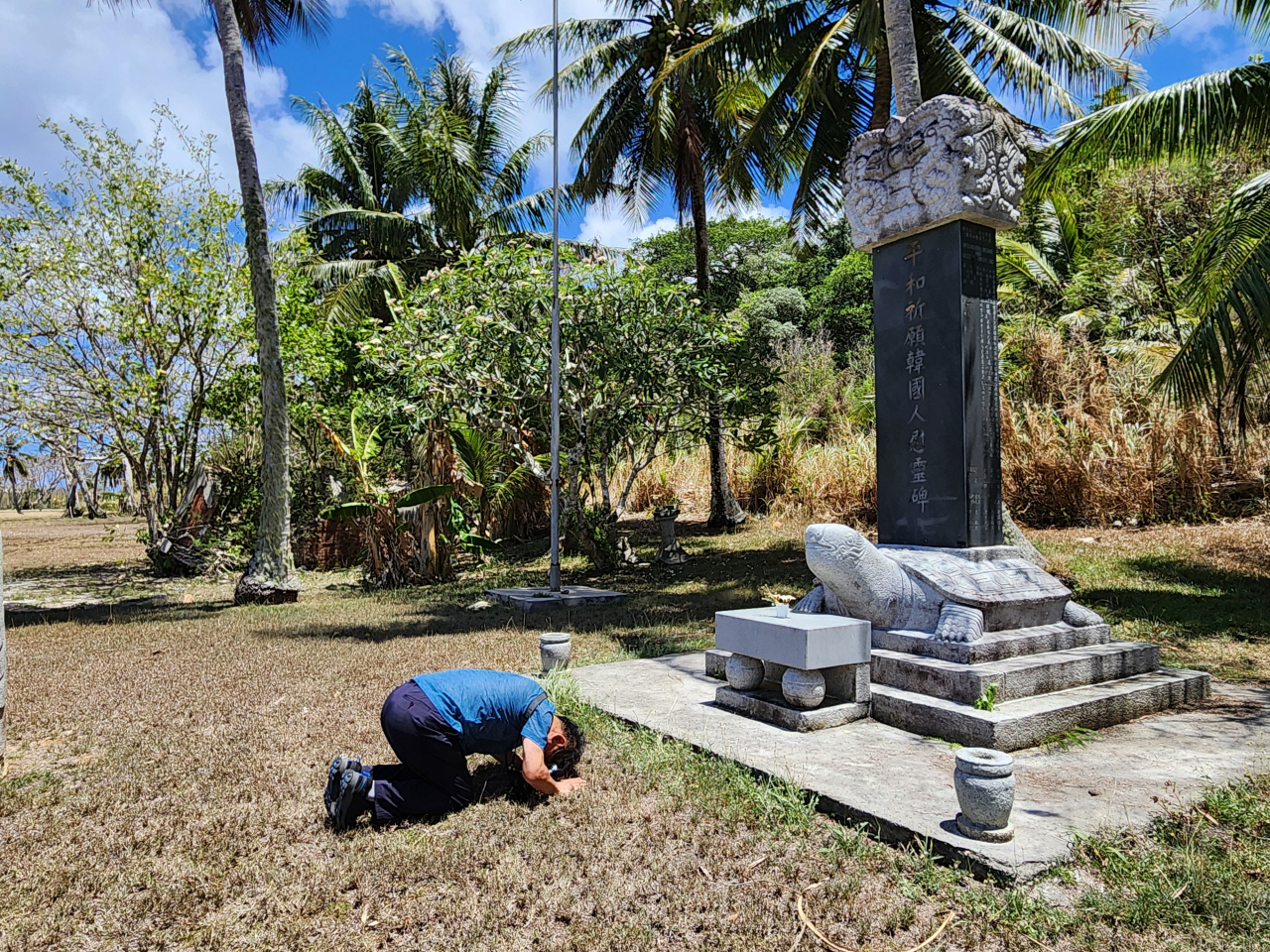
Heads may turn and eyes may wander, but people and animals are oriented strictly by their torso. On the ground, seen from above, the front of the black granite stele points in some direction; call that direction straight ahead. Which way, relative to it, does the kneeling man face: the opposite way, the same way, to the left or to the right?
the opposite way

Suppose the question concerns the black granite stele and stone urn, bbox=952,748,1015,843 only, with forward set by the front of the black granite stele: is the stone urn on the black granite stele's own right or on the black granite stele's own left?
on the black granite stele's own left

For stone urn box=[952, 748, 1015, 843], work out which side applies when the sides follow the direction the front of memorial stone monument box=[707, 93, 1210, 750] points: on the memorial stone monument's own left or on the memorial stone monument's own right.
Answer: on the memorial stone monument's own left

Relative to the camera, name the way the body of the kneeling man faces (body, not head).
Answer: to the viewer's right

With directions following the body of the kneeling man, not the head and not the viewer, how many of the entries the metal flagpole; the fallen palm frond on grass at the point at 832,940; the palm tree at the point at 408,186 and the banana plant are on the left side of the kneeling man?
3

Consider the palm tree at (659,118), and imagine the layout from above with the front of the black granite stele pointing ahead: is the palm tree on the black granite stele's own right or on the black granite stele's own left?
on the black granite stele's own right

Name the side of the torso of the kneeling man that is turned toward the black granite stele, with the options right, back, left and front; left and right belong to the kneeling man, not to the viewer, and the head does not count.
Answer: front

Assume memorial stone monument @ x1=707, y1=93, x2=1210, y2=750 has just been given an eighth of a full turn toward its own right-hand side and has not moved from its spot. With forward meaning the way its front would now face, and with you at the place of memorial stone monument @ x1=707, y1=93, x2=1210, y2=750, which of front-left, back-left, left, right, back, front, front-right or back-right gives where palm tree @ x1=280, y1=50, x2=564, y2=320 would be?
front-right

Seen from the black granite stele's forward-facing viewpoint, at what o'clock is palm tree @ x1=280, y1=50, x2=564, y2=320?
The palm tree is roughly at 3 o'clock from the black granite stele.

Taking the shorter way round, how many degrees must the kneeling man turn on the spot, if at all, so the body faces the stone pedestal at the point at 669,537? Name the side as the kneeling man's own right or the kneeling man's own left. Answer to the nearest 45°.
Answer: approximately 90° to the kneeling man's own left

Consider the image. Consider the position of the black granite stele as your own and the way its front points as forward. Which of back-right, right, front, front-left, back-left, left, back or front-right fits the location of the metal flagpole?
right

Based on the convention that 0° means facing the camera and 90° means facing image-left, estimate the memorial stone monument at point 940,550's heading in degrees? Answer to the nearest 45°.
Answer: approximately 45°

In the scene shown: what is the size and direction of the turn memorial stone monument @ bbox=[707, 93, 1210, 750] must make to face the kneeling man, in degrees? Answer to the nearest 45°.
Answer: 0° — it already faces them

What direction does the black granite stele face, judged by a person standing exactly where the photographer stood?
facing the viewer and to the left of the viewer

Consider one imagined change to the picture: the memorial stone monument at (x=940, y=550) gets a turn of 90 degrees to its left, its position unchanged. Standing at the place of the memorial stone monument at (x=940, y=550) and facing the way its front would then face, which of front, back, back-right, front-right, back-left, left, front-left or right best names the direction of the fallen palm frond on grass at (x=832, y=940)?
front-right

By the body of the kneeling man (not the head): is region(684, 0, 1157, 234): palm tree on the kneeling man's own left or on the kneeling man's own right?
on the kneeling man's own left

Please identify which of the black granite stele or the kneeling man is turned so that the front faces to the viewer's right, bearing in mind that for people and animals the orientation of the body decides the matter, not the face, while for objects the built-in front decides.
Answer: the kneeling man

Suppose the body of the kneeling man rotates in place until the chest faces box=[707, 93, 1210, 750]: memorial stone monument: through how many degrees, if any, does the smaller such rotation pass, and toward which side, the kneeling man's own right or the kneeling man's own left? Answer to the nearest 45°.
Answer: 0° — they already face it

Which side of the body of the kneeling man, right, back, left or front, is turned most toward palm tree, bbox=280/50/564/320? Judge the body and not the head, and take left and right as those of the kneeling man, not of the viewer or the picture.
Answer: left

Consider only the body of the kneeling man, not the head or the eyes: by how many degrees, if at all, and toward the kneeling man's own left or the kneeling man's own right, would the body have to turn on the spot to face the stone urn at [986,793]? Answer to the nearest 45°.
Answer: approximately 45° to the kneeling man's own right
